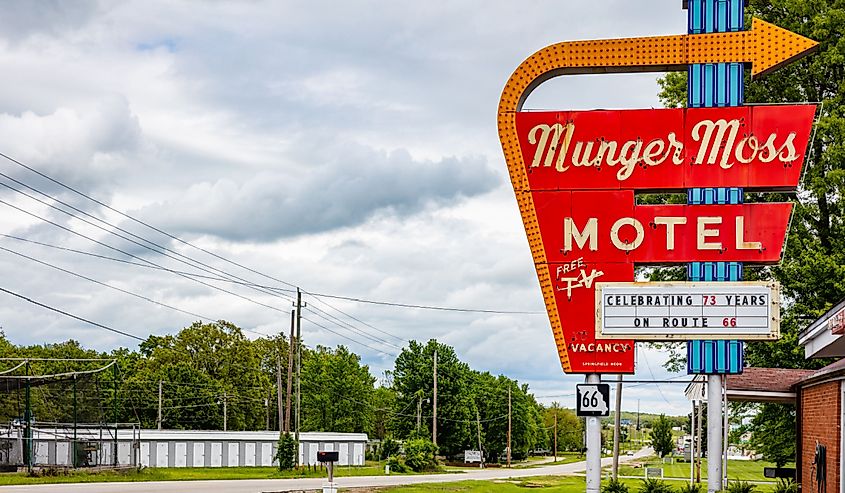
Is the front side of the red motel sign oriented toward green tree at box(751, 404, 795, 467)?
no

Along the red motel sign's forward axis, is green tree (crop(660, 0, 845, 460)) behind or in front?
behind

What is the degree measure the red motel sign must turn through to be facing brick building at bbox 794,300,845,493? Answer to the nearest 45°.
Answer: approximately 135° to its left

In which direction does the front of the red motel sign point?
toward the camera

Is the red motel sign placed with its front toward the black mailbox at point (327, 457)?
no
